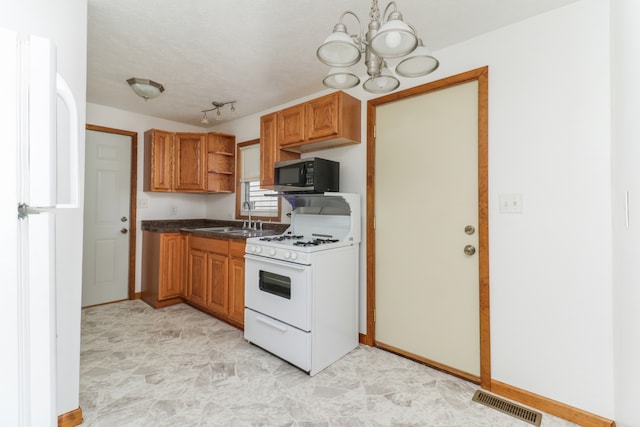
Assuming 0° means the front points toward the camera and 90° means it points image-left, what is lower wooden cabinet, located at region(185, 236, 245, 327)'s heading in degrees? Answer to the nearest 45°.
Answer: approximately 45°

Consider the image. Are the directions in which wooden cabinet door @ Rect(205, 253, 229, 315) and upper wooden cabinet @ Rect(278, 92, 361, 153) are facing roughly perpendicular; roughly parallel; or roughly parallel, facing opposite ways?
roughly parallel

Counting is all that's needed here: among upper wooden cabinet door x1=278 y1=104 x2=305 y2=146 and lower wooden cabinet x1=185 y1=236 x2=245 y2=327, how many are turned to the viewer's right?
0

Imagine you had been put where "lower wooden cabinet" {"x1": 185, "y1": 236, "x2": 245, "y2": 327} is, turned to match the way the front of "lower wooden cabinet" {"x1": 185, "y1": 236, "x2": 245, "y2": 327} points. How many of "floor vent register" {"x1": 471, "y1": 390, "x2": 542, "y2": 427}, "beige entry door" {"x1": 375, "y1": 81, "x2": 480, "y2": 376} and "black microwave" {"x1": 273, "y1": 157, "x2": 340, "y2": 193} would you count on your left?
3

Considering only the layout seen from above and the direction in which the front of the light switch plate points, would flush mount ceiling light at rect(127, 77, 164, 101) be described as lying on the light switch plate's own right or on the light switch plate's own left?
on the light switch plate's own right

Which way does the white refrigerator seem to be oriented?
to the viewer's right

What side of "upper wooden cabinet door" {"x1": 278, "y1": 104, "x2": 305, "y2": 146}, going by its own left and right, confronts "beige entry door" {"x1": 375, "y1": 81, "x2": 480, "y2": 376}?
left

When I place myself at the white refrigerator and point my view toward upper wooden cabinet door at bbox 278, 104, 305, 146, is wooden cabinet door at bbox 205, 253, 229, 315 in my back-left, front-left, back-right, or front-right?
front-left

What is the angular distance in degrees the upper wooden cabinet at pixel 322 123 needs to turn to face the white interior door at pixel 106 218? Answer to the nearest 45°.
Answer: approximately 45° to its right

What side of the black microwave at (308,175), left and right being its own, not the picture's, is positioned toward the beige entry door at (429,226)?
left

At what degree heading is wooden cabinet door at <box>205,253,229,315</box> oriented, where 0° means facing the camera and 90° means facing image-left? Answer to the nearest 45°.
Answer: approximately 45°

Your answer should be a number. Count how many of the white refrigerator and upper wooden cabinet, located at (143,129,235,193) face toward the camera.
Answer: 1

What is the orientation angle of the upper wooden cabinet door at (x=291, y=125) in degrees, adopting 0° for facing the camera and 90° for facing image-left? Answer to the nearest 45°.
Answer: approximately 45°

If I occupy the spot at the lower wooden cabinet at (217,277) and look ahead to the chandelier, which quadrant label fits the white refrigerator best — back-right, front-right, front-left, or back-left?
front-right

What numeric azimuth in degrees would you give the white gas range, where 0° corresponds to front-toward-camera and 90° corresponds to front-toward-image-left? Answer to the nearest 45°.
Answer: approximately 45°

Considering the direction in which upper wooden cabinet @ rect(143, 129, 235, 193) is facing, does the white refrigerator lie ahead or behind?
ahead
